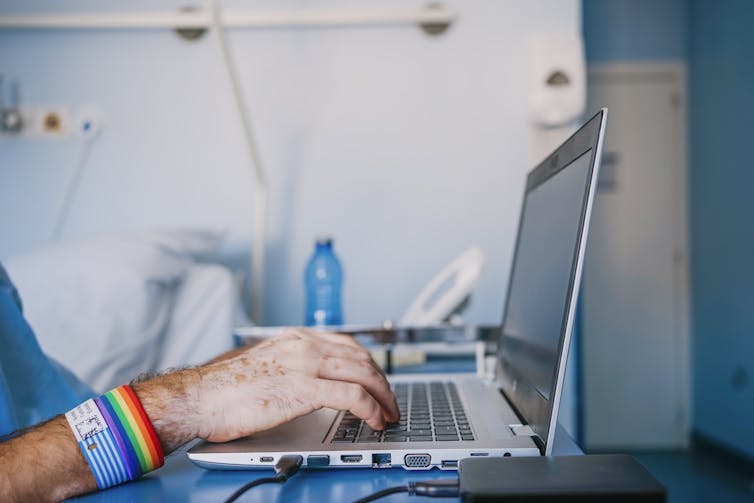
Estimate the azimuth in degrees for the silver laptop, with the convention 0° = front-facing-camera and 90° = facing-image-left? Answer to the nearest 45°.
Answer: approximately 90°

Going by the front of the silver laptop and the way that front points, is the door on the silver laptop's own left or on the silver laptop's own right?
on the silver laptop's own right

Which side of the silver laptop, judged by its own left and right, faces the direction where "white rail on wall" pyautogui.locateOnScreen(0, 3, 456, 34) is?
right

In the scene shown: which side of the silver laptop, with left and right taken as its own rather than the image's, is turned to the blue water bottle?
right

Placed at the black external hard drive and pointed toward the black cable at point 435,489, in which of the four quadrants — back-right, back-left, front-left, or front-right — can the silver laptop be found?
front-right
